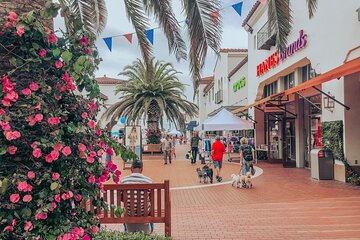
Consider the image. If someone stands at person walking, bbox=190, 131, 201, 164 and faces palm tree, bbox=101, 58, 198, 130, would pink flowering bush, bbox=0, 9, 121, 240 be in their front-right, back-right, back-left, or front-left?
back-left

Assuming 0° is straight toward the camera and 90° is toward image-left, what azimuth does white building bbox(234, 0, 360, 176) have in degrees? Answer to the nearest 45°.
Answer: approximately 45°

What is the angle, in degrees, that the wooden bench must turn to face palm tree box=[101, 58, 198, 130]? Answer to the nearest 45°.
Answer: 0° — it already faces it

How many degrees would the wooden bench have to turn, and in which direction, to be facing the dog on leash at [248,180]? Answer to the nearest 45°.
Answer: approximately 45° to its right

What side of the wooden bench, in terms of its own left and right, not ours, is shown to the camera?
back

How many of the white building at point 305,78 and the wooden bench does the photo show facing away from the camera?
1

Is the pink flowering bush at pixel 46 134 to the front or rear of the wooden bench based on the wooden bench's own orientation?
to the rear

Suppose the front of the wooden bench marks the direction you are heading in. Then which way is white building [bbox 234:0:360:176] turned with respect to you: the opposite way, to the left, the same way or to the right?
to the left

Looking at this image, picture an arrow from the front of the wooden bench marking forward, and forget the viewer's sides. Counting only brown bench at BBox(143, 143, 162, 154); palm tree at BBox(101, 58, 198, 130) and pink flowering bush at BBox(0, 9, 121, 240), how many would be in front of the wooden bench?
2

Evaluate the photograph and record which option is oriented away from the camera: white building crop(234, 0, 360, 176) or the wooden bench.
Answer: the wooden bench
